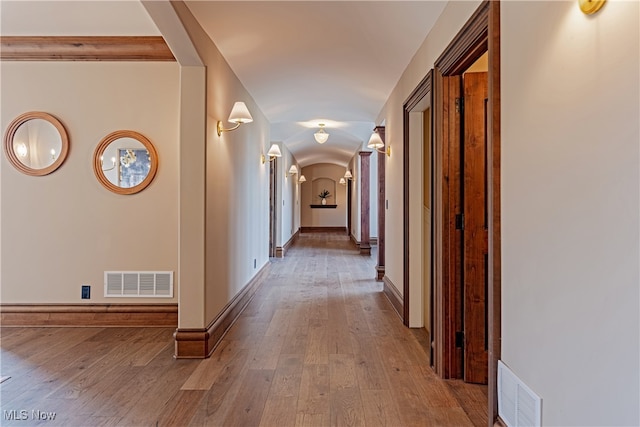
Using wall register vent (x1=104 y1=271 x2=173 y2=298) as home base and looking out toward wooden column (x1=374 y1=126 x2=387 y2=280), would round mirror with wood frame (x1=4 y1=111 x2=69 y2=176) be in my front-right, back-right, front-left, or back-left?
back-left

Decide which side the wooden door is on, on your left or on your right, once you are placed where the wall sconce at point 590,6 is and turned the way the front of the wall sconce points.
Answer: on your right

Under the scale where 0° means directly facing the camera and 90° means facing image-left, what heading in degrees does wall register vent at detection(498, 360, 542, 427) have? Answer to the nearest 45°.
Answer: approximately 45°

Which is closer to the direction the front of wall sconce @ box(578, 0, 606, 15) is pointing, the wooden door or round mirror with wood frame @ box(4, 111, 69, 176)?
the round mirror with wood frame
